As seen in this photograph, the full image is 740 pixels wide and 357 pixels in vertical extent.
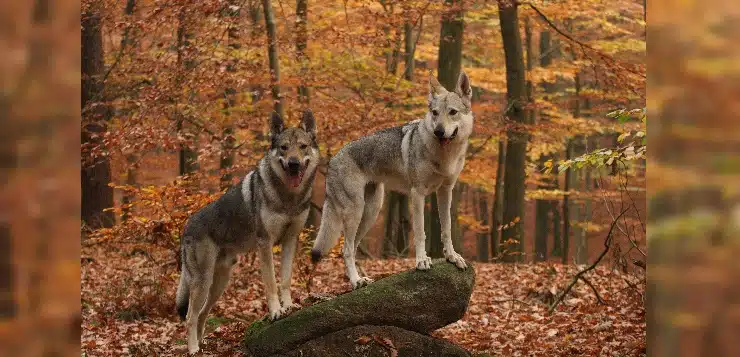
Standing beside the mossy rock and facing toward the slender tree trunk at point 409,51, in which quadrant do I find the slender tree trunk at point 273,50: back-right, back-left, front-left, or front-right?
front-left

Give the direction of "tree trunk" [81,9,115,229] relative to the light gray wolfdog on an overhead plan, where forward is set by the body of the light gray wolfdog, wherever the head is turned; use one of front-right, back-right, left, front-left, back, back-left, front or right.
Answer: back-left

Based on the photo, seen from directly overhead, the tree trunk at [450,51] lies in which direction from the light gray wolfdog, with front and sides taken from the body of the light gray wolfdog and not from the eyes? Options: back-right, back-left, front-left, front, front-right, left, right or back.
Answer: left

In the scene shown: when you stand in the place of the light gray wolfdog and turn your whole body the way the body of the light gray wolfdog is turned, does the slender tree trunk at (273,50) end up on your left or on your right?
on your left

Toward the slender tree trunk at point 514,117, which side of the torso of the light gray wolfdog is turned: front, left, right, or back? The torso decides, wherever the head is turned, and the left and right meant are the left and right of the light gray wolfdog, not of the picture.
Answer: left

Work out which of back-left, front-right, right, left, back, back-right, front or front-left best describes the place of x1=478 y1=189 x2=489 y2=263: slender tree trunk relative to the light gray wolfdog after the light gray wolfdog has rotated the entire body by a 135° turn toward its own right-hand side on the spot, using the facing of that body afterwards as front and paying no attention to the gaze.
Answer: back-right

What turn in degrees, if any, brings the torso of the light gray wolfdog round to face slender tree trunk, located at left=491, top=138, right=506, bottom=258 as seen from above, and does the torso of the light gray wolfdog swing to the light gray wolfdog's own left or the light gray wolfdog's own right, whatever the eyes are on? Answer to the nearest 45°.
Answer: approximately 90° to the light gray wolfdog's own left

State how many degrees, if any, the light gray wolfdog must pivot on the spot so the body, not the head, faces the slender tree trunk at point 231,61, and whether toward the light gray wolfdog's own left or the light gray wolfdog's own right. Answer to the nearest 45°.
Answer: approximately 135° to the light gray wolfdog's own left

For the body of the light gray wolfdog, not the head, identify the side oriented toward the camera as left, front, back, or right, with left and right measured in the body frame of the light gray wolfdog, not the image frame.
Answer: right
